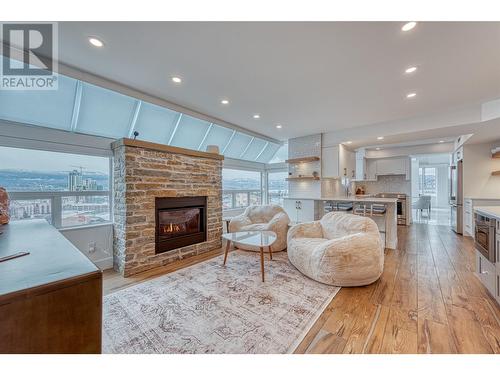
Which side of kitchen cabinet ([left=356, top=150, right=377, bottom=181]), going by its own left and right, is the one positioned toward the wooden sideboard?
front

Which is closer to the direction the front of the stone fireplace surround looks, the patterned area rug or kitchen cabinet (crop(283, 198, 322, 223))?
the patterned area rug

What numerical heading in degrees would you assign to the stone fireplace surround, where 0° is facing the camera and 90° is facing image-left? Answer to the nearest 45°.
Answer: approximately 315°

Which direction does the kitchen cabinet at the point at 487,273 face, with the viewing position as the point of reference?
facing to the left of the viewer

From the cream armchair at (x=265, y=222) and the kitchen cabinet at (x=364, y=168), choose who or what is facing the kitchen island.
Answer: the kitchen cabinet

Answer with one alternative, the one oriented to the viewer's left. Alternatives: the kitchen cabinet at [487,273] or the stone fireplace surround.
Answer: the kitchen cabinet

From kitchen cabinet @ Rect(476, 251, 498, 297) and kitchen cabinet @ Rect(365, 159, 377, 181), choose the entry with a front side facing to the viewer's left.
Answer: kitchen cabinet @ Rect(476, 251, 498, 297)

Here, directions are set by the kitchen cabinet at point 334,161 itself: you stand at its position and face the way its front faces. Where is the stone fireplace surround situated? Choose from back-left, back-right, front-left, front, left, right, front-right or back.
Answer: right

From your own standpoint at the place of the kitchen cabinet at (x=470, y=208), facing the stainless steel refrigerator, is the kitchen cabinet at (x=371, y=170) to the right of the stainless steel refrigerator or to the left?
left

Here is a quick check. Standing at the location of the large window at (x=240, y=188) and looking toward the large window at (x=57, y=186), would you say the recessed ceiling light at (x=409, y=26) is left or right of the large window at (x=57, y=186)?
left

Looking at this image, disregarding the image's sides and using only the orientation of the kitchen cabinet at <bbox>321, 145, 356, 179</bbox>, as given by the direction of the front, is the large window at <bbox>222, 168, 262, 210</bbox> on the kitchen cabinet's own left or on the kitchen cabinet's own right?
on the kitchen cabinet's own right

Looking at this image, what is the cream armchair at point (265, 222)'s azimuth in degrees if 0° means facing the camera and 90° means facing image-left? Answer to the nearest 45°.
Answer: approximately 45°

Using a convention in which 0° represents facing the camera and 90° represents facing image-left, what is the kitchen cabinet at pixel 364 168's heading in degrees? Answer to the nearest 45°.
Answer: approximately 0°

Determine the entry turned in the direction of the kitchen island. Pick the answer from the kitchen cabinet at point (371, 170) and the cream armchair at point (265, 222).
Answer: the kitchen cabinet

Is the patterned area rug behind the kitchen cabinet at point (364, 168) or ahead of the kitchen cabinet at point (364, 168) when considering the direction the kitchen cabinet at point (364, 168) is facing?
ahead
